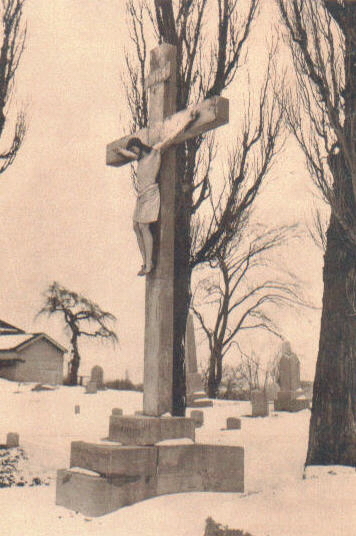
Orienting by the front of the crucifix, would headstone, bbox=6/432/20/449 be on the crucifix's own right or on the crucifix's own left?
on the crucifix's own right

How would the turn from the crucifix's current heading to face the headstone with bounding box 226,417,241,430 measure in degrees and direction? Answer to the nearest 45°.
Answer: approximately 135° to its right

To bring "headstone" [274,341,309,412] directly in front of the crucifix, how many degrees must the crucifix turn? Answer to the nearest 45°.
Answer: approximately 135° to its right

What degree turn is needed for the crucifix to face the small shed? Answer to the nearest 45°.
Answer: approximately 135° to its right

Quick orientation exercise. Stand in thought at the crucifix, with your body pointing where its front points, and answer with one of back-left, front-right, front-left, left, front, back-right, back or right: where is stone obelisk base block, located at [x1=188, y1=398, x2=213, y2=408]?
back-right

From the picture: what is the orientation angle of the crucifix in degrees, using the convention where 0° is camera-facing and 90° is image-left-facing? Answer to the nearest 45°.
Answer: approximately 45°

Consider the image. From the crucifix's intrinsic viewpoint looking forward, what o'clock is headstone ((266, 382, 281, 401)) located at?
The headstone is roughly at 5 o'clock from the crucifix.

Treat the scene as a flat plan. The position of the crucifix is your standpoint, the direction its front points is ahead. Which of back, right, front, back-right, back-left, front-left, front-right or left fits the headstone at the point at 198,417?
back-right

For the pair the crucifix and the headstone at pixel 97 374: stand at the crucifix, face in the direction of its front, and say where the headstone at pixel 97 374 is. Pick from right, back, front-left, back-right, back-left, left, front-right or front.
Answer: back-right
